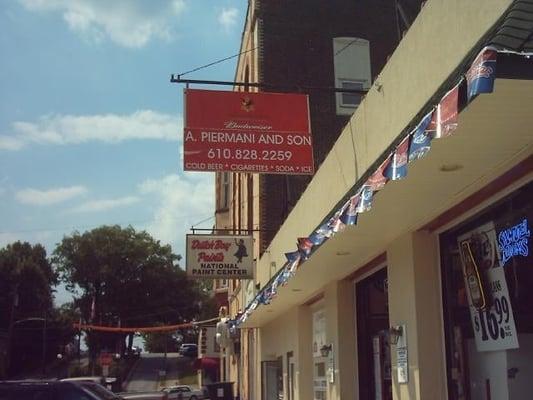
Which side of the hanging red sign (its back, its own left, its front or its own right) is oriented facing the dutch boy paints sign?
back

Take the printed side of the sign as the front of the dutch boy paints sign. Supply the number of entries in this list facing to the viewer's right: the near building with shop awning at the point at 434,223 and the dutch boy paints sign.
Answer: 0

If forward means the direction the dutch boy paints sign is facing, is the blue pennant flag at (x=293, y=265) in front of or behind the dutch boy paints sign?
in front

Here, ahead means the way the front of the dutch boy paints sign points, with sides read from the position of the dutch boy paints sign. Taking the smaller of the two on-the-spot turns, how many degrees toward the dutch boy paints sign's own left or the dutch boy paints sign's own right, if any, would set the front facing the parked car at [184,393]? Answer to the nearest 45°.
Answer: approximately 180°

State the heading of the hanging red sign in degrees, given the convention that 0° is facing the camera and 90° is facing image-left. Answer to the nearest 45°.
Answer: approximately 0°
